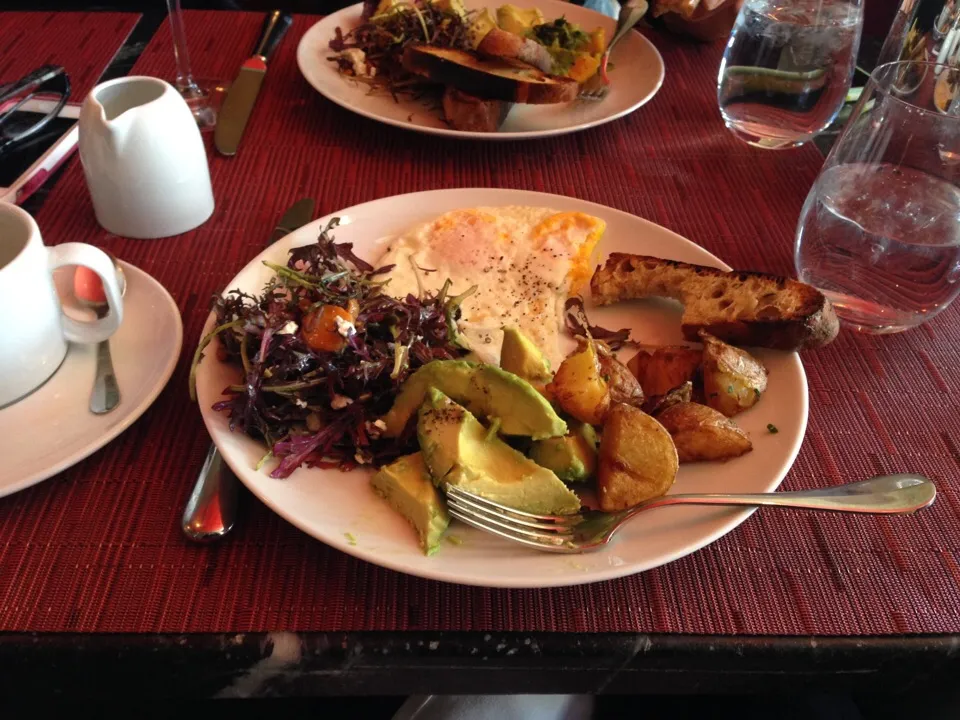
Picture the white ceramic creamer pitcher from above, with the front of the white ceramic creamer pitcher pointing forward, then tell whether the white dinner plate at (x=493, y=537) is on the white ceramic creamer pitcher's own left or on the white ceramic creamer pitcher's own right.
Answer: on the white ceramic creamer pitcher's own left
